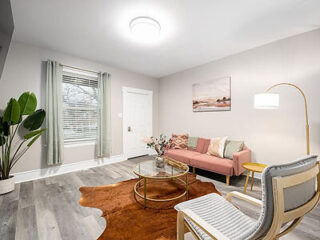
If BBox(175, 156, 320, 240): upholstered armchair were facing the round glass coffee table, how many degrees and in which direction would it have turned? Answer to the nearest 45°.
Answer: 0° — it already faces it

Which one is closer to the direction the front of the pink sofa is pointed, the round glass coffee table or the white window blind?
the round glass coffee table

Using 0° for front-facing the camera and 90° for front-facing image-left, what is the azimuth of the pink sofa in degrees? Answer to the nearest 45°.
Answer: approximately 45°

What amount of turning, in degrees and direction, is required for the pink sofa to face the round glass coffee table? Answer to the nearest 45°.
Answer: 0° — it already faces it

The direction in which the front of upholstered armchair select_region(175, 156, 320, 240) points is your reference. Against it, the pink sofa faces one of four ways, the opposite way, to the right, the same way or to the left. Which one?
to the left

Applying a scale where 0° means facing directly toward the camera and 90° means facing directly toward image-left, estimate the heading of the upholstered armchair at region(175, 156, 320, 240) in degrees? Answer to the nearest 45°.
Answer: approximately 135°
